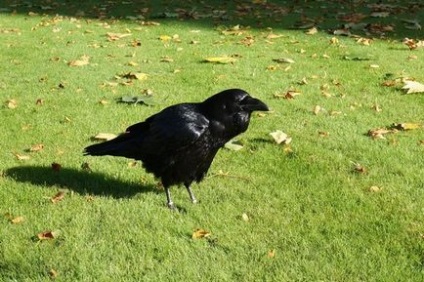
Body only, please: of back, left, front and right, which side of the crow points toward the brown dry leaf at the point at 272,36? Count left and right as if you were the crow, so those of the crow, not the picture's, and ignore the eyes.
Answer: left

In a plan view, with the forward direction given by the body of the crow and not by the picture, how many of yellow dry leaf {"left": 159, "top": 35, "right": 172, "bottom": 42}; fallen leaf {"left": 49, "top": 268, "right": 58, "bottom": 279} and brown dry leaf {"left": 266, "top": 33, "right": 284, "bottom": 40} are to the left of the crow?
2

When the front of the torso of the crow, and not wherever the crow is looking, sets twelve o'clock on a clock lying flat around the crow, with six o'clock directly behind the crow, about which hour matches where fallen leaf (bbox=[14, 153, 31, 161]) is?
The fallen leaf is roughly at 7 o'clock from the crow.

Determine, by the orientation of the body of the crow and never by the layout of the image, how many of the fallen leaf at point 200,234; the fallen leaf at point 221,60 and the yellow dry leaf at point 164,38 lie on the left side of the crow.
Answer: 2

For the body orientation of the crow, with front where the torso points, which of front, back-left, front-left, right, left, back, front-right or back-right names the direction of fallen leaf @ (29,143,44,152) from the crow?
back-left

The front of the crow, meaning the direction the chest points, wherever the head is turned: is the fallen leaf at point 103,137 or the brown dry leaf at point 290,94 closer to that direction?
the brown dry leaf

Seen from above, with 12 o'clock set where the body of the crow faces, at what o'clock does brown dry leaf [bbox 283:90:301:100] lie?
The brown dry leaf is roughly at 10 o'clock from the crow.

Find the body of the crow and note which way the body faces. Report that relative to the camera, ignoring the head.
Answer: to the viewer's right

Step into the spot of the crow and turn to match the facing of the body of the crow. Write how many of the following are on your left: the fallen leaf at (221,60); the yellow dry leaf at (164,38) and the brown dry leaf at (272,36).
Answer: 3

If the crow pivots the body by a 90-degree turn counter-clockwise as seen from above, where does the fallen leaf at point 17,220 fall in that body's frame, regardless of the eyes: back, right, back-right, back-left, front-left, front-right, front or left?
left

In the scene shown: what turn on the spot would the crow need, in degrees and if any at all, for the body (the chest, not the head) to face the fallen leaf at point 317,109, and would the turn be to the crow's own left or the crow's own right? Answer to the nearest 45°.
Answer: approximately 45° to the crow's own left
